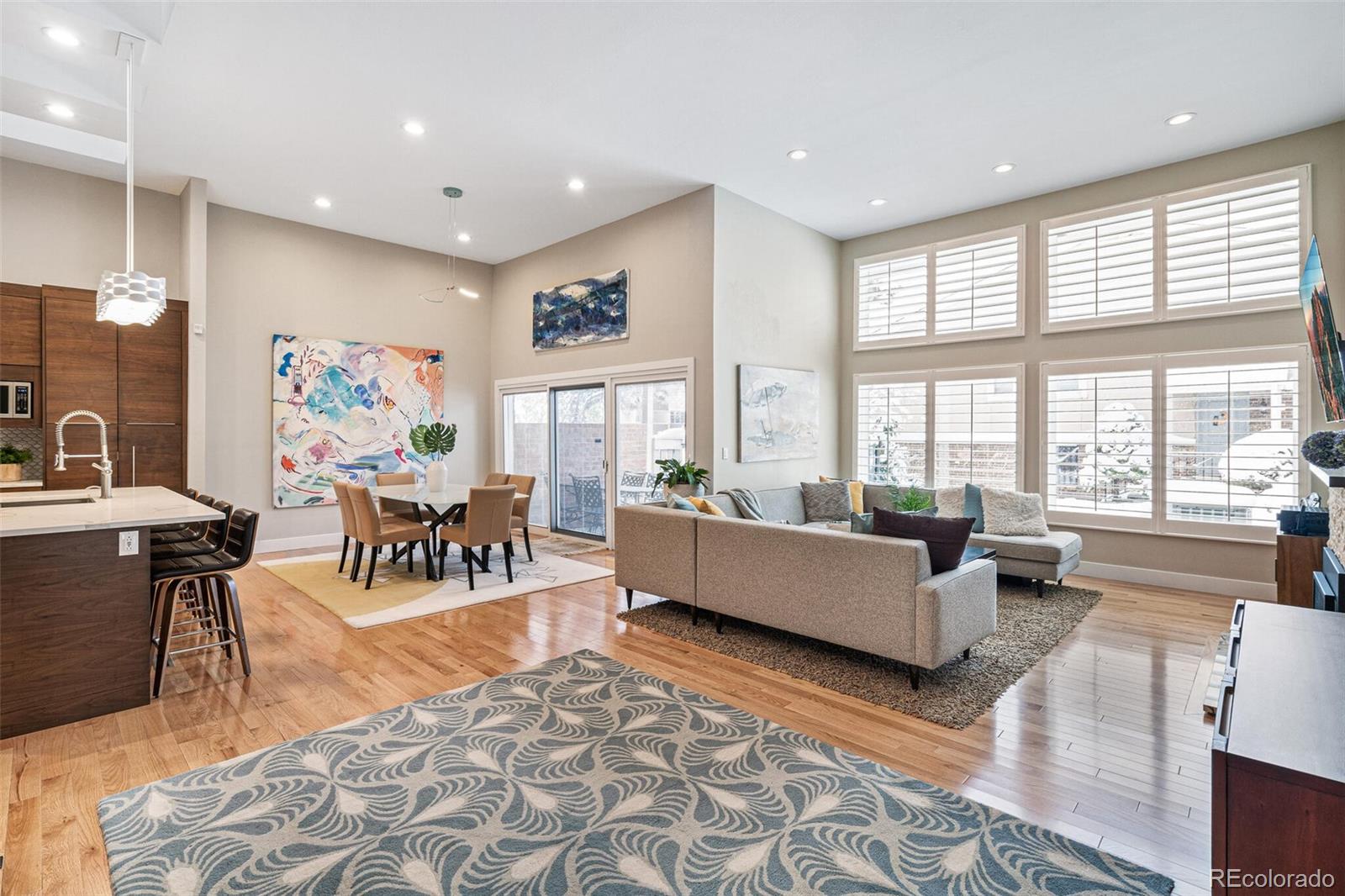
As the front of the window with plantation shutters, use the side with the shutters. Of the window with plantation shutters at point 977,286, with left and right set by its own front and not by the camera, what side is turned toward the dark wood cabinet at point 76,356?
front

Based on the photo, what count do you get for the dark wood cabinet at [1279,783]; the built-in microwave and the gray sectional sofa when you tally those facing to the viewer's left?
1

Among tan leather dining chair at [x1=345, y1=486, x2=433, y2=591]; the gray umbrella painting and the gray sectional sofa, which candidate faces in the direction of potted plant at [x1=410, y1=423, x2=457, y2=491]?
the tan leather dining chair

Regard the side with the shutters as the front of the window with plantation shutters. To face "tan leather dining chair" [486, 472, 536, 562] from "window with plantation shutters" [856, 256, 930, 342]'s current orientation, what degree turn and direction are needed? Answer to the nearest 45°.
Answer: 0° — it already faces it

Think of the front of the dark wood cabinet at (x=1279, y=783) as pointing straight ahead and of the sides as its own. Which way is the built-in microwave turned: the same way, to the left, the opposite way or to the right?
the opposite way

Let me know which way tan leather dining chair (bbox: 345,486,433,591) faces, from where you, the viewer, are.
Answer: facing away from the viewer and to the right of the viewer

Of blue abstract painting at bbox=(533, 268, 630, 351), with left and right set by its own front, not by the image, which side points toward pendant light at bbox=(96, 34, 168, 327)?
front

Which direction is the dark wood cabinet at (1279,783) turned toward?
to the viewer's left

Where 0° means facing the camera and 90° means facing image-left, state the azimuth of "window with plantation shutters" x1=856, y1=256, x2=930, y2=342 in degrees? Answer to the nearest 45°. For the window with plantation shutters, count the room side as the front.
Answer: approximately 45°

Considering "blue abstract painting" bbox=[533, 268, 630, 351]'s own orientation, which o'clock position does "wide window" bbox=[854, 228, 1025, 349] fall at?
The wide window is roughly at 8 o'clock from the blue abstract painting.

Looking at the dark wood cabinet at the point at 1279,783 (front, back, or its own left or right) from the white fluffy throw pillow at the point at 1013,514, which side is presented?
right

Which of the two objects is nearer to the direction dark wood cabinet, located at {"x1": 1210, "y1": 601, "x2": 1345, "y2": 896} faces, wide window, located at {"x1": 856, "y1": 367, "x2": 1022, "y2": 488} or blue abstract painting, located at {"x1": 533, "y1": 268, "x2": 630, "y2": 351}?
the blue abstract painting

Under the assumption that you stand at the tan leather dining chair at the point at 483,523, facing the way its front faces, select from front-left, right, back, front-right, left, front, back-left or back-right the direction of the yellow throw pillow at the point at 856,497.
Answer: back-right

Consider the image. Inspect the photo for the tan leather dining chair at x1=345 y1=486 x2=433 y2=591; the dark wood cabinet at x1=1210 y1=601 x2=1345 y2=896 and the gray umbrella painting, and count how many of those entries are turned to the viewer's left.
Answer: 1

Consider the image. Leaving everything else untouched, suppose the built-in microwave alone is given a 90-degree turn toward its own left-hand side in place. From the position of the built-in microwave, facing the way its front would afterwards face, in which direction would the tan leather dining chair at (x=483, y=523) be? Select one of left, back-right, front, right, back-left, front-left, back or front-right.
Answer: front-right

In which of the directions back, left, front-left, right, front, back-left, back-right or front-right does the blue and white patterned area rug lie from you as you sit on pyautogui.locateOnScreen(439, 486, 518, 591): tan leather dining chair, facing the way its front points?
back-left

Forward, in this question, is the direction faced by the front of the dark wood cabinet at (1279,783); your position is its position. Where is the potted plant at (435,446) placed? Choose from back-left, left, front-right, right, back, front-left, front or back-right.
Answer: front
